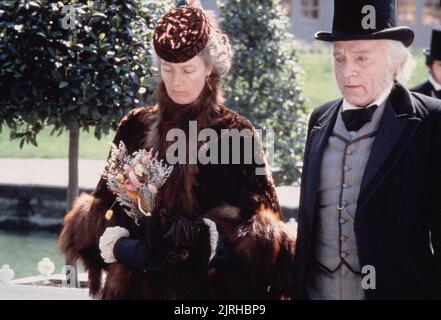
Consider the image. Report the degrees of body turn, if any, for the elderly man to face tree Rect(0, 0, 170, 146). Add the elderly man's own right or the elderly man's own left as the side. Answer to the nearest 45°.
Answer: approximately 90° to the elderly man's own right

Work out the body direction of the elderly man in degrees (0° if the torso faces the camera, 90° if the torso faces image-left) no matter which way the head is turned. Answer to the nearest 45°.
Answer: approximately 45°

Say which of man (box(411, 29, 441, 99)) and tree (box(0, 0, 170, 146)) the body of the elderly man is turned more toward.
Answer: the tree

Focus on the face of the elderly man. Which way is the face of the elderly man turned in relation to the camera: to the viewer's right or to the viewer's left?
to the viewer's left
